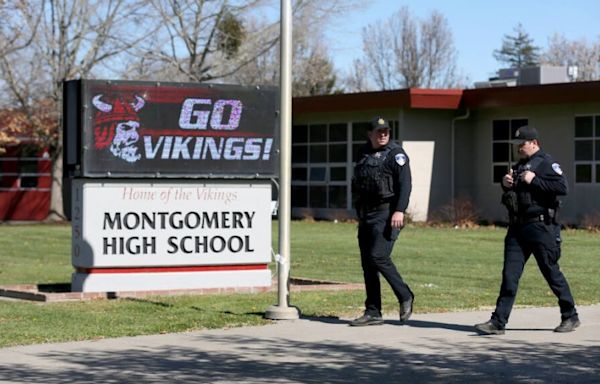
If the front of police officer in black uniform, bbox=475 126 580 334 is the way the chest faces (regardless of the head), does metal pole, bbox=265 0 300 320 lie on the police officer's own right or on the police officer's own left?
on the police officer's own right

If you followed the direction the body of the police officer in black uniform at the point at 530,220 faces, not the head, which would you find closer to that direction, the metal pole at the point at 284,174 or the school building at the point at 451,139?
the metal pole

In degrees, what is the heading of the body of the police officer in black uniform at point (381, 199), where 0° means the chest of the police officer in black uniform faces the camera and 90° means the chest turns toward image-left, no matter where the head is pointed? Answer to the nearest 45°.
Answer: approximately 45°

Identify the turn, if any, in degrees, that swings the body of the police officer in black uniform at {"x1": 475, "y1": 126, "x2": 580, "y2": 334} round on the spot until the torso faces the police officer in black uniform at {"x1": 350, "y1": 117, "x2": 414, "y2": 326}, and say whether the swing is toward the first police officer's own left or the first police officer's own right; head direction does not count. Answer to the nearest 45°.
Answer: approximately 45° to the first police officer's own right

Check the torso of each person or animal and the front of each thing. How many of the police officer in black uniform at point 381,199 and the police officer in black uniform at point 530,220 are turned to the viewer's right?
0

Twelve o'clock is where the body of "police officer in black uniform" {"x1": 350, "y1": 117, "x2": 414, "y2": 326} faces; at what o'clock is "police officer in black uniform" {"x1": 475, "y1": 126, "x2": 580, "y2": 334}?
"police officer in black uniform" {"x1": 475, "y1": 126, "x2": 580, "y2": 334} is roughly at 8 o'clock from "police officer in black uniform" {"x1": 350, "y1": 117, "x2": 414, "y2": 326}.

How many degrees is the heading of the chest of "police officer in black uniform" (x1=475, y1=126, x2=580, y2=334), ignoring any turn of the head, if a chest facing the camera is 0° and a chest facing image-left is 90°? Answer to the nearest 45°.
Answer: approximately 45°

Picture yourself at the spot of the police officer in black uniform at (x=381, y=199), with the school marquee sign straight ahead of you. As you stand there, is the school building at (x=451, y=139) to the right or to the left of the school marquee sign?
right

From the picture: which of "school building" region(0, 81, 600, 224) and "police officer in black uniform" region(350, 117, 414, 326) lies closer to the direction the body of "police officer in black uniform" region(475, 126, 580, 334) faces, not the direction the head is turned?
the police officer in black uniform

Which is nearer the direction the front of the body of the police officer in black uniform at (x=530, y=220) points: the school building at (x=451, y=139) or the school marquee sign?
the school marquee sign

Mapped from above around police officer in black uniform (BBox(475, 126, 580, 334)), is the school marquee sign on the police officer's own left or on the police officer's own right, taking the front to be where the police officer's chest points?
on the police officer's own right

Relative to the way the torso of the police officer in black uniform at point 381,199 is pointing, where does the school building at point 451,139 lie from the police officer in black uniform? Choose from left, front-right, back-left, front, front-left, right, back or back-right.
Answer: back-right

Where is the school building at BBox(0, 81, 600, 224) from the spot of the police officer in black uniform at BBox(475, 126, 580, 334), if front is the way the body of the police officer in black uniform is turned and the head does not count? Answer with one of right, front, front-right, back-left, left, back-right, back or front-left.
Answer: back-right
